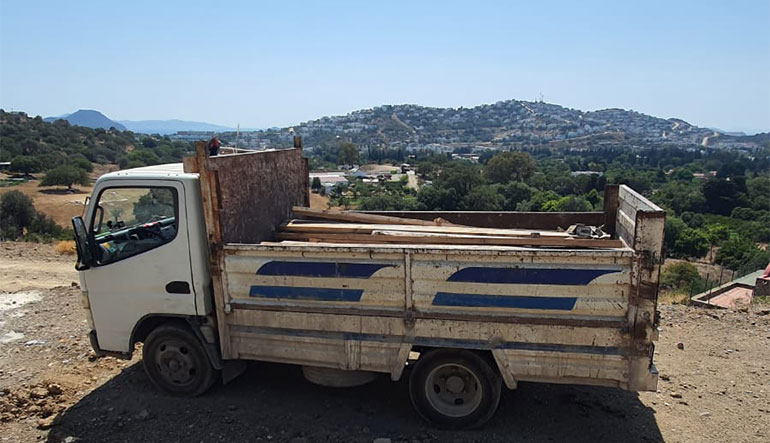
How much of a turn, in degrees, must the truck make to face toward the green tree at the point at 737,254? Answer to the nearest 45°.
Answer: approximately 135° to its right

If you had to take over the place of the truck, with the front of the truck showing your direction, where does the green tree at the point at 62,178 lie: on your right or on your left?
on your right

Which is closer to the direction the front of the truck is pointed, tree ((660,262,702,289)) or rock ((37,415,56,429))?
the rock

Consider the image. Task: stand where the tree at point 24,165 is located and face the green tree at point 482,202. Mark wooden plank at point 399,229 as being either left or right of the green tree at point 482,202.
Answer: right

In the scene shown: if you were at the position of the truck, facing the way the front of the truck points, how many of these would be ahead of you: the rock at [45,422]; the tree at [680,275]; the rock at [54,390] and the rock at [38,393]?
3

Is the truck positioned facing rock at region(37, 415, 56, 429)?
yes

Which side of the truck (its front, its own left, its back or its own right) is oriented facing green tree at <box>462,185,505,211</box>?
right

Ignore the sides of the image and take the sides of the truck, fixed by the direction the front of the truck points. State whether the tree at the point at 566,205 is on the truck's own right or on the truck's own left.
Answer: on the truck's own right

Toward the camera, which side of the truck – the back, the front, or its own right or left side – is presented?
left

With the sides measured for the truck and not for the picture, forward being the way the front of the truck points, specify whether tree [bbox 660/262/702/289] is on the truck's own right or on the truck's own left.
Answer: on the truck's own right

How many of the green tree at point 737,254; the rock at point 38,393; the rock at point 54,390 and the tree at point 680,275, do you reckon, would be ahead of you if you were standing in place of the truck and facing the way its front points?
2

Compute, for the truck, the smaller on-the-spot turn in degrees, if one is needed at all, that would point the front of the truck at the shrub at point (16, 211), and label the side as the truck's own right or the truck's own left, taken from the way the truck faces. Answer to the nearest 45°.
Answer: approximately 45° to the truck's own right

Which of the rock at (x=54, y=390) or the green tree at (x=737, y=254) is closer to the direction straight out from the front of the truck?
the rock

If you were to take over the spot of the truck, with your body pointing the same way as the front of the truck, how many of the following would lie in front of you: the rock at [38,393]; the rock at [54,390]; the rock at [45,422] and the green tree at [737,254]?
3
